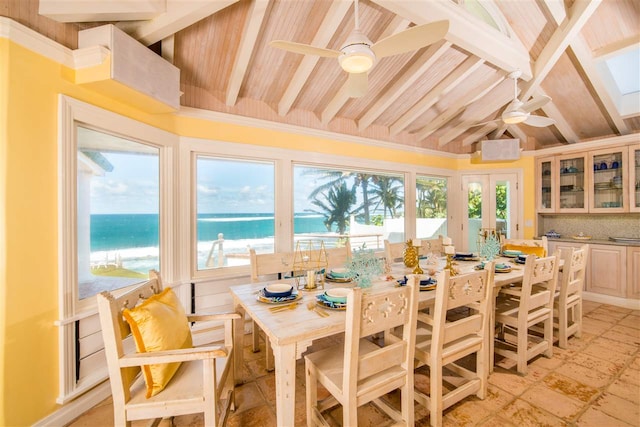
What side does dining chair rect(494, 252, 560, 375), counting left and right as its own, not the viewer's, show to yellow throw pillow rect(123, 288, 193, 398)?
left

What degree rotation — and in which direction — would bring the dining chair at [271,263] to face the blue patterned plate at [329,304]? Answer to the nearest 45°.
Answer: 0° — it already faces it

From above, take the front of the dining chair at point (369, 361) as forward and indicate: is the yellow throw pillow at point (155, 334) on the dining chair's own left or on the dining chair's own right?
on the dining chair's own left

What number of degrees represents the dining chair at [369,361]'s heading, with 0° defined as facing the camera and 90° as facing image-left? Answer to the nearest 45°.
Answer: approximately 135°

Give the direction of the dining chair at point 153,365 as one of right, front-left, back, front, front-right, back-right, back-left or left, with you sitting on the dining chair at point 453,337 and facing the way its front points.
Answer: left

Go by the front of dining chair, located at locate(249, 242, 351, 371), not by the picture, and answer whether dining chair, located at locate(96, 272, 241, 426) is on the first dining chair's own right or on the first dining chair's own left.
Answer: on the first dining chair's own right

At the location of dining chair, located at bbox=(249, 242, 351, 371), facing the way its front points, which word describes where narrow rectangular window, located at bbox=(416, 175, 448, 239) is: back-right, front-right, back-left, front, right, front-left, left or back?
left

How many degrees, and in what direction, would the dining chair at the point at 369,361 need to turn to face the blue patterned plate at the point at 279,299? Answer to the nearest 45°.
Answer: approximately 45° to its left

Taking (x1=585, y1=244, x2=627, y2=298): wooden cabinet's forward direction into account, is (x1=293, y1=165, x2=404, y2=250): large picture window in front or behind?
in front

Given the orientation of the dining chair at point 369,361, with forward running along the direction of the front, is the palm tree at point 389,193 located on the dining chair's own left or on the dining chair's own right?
on the dining chair's own right

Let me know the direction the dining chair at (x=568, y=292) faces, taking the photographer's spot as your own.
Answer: facing away from the viewer and to the left of the viewer

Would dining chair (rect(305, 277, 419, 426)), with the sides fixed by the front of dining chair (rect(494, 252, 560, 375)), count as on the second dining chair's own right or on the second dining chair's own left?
on the second dining chair's own left

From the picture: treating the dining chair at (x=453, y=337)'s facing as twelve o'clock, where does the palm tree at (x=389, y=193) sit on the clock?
The palm tree is roughly at 1 o'clock from the dining chair.

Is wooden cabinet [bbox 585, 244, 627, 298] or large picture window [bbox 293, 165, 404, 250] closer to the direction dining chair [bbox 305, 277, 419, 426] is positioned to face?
the large picture window

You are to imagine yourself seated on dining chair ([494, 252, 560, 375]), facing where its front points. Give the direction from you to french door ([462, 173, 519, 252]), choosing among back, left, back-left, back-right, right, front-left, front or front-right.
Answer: front-right
